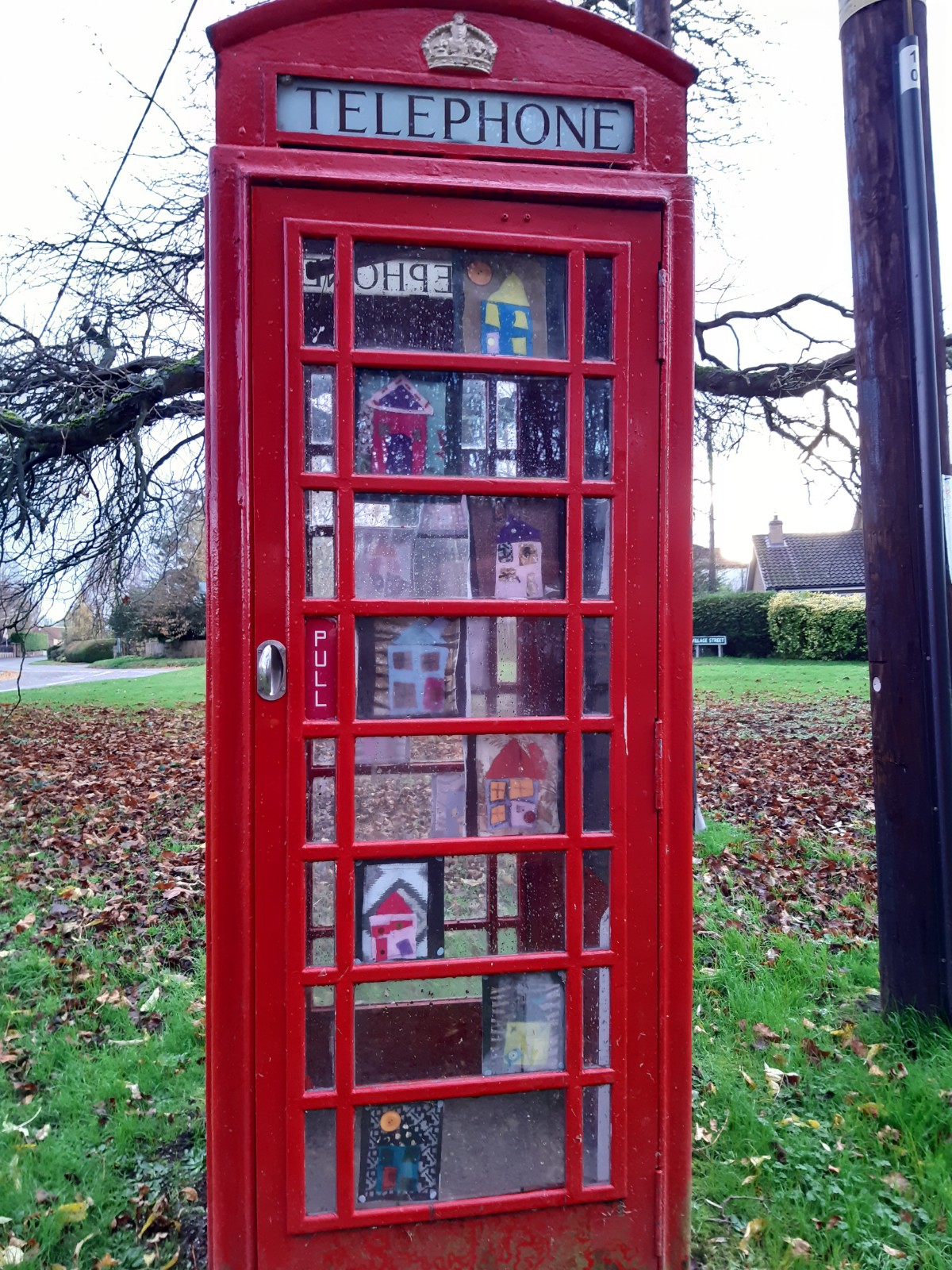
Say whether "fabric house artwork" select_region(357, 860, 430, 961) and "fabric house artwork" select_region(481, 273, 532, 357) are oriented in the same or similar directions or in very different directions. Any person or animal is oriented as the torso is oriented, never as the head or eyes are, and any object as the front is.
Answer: same or similar directions

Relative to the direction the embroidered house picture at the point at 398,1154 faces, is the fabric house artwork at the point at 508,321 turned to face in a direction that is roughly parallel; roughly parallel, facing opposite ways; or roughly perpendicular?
roughly parallel

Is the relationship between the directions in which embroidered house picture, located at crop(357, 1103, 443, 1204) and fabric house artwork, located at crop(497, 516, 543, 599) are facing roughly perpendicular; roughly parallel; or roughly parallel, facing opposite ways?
roughly parallel

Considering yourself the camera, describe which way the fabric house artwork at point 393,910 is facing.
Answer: facing the viewer

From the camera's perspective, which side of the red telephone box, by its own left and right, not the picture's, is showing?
front
